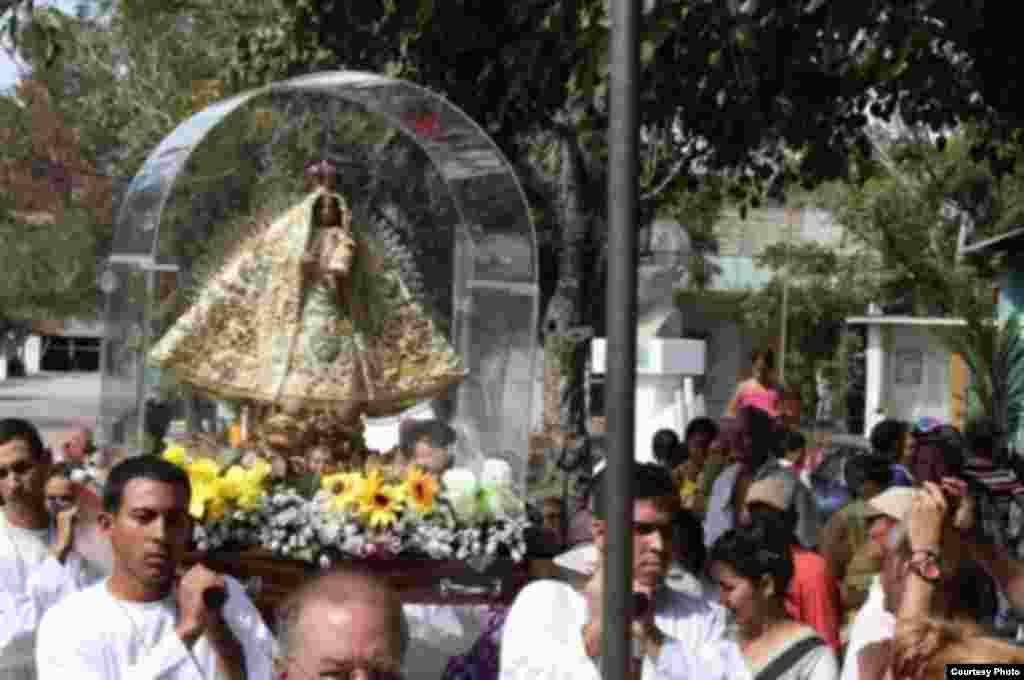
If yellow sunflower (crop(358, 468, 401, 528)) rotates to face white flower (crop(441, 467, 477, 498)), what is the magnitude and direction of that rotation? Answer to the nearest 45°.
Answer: approximately 135° to its left

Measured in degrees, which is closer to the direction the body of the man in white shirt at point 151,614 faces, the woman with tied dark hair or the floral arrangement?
the woman with tied dark hair

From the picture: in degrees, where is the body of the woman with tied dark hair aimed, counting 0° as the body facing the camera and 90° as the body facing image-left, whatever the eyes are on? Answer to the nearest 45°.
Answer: approximately 45°

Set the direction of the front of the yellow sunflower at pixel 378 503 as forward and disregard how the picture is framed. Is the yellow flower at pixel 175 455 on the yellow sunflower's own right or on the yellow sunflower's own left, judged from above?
on the yellow sunflower's own right

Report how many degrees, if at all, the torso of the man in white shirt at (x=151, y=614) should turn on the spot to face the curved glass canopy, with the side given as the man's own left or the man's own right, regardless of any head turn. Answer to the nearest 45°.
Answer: approximately 180°

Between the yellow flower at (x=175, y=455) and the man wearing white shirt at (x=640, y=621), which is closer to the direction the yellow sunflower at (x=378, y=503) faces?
the man wearing white shirt

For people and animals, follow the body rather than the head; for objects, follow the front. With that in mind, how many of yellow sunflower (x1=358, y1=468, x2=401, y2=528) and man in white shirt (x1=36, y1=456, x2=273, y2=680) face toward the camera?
2

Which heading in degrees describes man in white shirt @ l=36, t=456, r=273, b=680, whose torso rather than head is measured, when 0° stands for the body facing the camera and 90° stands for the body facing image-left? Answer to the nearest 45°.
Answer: approximately 0°

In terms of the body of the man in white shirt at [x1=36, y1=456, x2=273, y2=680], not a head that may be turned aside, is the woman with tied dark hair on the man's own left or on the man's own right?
on the man's own left

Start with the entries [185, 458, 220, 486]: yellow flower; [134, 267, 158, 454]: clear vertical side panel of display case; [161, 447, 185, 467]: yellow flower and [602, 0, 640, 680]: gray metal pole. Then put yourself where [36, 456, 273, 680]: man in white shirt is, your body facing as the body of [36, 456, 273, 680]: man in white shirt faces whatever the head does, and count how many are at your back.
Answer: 3
